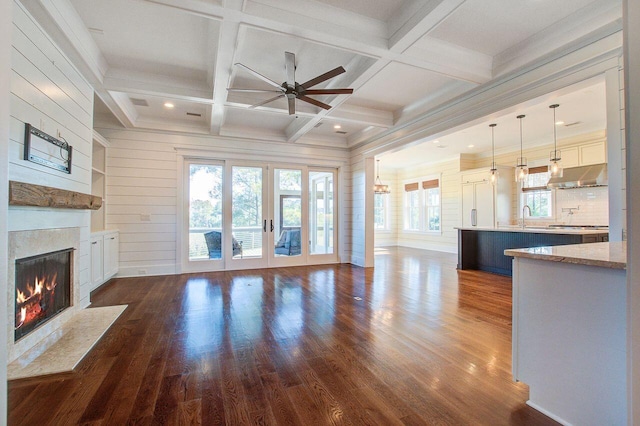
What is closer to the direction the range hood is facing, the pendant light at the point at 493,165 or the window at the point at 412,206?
the pendant light

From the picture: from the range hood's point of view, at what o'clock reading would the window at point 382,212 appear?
The window is roughly at 2 o'clock from the range hood.

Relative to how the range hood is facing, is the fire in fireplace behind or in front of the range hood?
in front

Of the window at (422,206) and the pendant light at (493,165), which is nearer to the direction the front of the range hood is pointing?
the pendant light

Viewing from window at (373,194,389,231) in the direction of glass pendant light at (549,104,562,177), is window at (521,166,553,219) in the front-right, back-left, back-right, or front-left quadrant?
front-left

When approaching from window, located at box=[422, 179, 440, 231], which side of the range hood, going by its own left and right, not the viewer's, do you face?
right

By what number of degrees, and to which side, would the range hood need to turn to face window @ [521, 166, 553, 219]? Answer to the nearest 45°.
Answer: approximately 90° to its right

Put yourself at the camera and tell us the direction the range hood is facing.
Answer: facing the viewer and to the left of the viewer

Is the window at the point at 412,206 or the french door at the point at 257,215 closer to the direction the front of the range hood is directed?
the french door

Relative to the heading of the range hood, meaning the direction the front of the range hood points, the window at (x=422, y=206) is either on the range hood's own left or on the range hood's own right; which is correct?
on the range hood's own right

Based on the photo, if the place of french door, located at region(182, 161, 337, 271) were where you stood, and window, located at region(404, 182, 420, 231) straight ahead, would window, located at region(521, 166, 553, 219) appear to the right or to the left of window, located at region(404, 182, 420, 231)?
right

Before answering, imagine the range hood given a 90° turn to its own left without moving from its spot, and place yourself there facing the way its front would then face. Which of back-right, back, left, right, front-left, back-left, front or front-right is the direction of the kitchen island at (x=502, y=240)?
right

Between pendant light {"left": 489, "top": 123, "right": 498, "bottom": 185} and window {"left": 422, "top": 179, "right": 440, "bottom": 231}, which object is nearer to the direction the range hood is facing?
the pendant light

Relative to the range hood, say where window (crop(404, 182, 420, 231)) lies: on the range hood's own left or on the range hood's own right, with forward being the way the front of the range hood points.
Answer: on the range hood's own right

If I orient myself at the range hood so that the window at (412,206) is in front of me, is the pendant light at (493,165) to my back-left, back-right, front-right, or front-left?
front-left

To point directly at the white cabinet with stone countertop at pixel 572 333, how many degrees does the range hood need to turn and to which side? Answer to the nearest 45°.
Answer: approximately 45° to its left

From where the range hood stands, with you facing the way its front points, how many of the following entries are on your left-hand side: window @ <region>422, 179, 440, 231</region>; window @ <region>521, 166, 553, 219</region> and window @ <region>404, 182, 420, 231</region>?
0

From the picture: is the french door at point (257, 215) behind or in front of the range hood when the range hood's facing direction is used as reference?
in front
